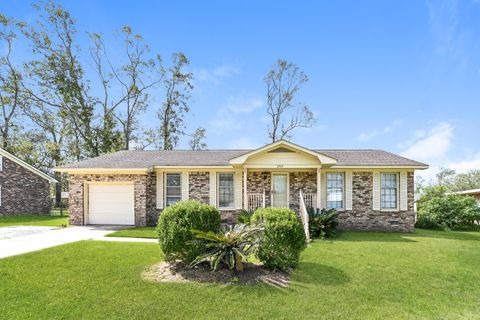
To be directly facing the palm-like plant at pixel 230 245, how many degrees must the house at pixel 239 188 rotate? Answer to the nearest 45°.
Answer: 0° — it already faces it

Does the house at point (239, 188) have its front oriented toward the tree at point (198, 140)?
no

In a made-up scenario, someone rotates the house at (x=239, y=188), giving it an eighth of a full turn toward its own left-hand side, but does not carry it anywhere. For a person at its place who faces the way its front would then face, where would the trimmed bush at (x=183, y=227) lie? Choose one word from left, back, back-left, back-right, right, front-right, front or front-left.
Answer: front-right

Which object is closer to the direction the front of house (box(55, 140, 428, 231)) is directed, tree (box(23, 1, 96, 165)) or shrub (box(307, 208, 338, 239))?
the shrub

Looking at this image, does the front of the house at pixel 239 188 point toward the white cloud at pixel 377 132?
no

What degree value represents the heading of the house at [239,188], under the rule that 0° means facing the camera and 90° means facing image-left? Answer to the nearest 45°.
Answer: approximately 0°

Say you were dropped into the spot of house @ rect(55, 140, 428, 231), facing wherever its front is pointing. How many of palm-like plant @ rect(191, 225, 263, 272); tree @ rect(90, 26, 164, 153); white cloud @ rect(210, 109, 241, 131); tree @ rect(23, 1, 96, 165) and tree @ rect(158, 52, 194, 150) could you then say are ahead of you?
1

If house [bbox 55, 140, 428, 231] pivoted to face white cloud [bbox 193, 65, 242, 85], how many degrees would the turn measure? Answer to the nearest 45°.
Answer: approximately 180°

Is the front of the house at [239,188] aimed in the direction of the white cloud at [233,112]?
no

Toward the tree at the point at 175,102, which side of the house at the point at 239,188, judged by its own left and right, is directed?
back

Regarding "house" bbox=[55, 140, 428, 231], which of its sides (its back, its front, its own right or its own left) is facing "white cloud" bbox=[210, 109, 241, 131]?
back

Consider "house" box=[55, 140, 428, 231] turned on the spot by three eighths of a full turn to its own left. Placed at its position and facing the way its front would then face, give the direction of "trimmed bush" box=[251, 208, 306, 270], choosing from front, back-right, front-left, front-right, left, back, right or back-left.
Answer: back-right

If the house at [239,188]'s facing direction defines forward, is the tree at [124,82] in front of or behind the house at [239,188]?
behind
